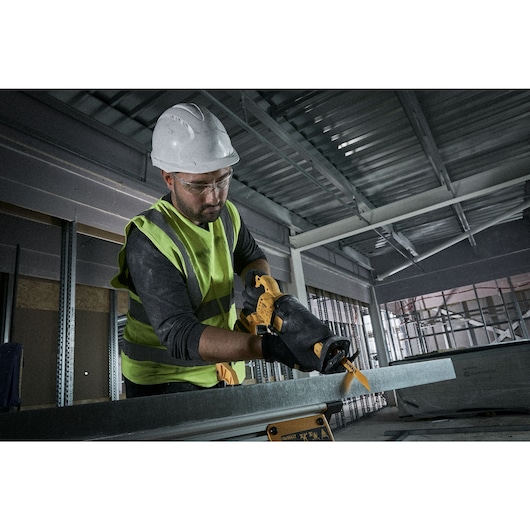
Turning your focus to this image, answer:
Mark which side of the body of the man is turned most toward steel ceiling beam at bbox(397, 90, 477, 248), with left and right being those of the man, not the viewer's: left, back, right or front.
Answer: left

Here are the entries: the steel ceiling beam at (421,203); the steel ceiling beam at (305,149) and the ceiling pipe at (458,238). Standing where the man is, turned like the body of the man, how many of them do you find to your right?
0

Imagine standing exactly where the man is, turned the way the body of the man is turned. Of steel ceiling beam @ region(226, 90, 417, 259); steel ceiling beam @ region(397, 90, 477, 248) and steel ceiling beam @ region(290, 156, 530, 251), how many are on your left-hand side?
3

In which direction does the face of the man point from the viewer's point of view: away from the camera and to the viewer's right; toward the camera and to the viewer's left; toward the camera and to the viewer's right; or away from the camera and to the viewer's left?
toward the camera and to the viewer's right

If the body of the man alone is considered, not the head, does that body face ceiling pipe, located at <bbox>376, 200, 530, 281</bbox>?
no

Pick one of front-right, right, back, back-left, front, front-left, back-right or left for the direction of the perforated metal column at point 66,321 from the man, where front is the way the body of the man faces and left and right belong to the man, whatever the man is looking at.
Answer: back

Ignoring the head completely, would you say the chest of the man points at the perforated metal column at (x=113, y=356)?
no

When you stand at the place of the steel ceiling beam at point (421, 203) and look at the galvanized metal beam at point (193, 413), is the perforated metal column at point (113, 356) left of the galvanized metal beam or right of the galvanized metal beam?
right

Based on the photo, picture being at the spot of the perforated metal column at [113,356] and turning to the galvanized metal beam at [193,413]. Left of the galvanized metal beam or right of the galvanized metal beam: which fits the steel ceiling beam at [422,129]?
left

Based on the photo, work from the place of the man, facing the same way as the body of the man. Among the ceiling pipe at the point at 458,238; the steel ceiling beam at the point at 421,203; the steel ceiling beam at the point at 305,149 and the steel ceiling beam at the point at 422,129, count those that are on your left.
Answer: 4

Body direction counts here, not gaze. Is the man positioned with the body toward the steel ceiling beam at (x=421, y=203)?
no

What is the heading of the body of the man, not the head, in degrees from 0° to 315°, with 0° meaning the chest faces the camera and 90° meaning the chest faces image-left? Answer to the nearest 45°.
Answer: approximately 315°

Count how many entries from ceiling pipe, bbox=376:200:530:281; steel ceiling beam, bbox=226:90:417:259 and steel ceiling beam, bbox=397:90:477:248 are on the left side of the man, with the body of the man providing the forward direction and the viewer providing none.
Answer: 3
